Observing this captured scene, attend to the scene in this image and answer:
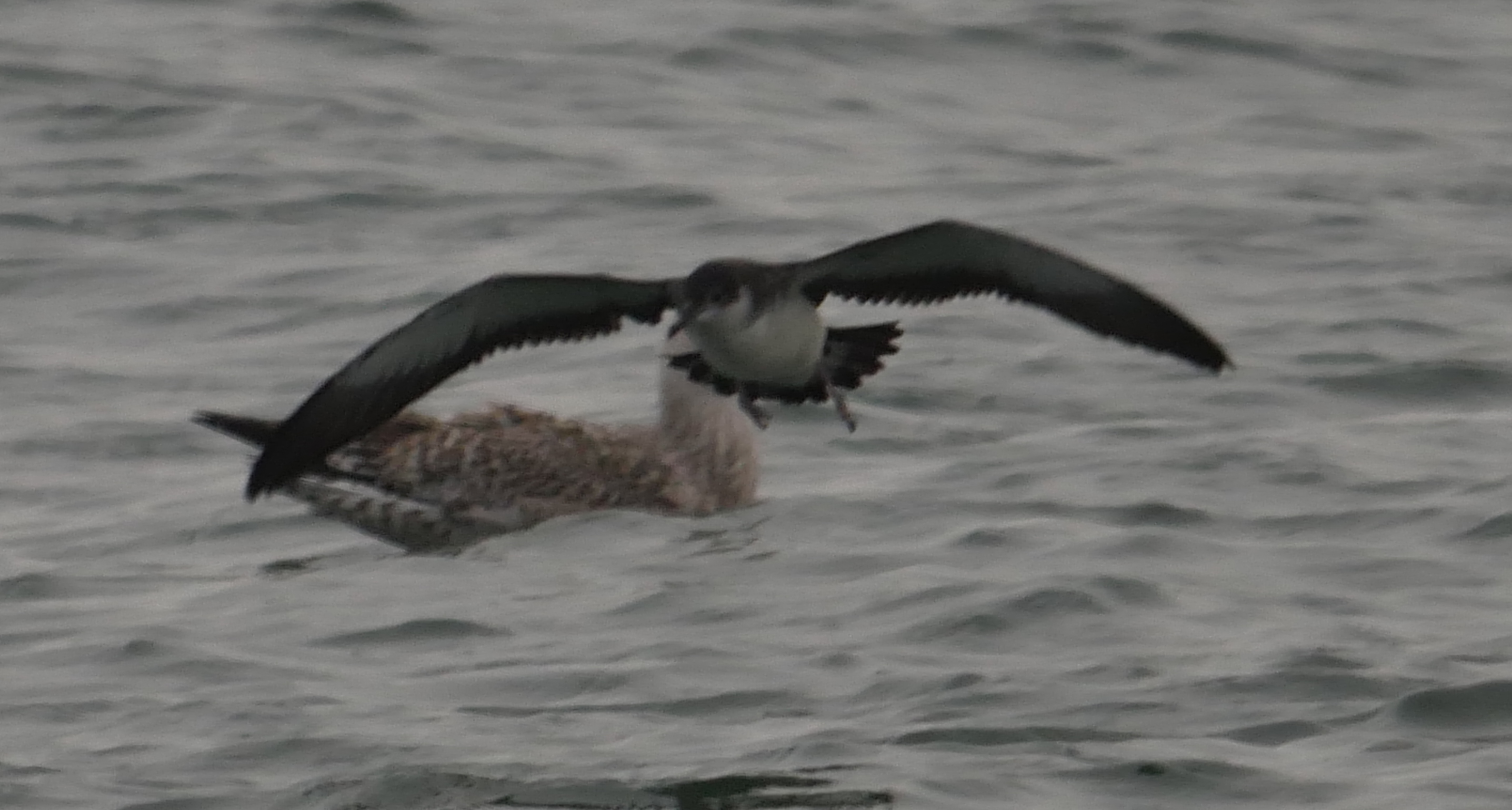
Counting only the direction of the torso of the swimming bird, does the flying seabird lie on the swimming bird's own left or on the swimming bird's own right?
on the swimming bird's own right

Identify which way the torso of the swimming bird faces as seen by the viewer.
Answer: to the viewer's right
